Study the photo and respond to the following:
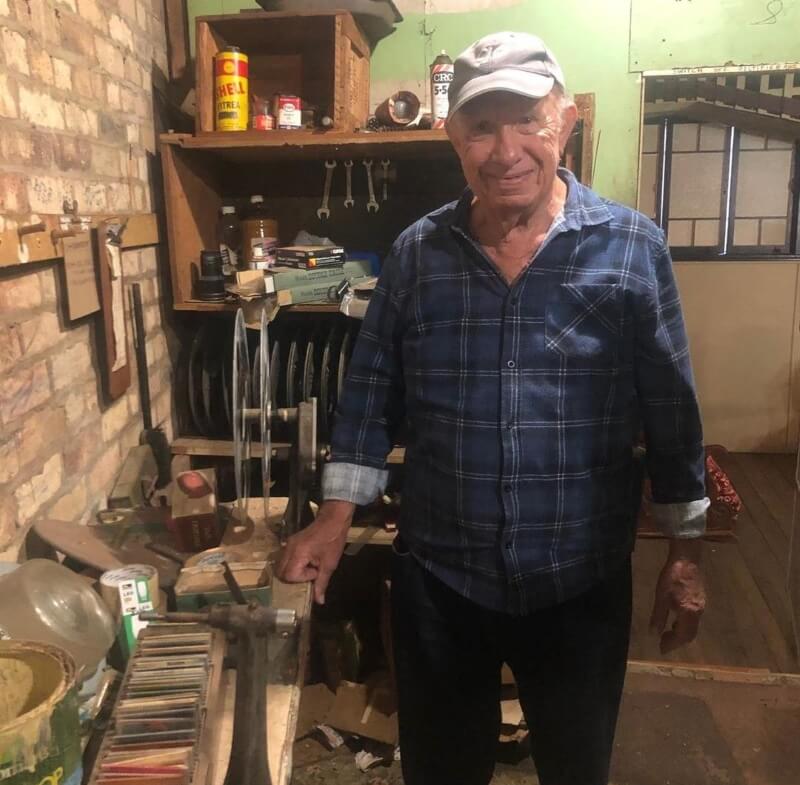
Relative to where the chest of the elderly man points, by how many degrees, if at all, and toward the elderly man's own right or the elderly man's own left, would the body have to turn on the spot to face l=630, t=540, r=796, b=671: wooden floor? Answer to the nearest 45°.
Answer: approximately 135° to the elderly man's own left

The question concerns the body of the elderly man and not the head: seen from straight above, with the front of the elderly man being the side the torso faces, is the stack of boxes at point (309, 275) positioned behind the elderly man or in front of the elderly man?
behind

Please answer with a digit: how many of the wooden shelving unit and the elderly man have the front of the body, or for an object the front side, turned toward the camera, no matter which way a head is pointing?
2

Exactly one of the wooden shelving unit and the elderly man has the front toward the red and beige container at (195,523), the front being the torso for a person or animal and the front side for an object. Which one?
the wooden shelving unit

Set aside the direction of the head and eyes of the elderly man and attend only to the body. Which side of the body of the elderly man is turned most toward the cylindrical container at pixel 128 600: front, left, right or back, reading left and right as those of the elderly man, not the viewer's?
right

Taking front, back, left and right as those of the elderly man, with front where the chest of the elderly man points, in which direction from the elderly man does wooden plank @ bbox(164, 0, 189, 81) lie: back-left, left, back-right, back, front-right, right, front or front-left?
back-right

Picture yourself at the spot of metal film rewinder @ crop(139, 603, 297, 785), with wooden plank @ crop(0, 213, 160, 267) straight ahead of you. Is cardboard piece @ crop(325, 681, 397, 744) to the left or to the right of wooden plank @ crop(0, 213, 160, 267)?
right

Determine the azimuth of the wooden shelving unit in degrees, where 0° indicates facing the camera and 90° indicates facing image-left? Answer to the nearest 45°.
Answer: approximately 0°
